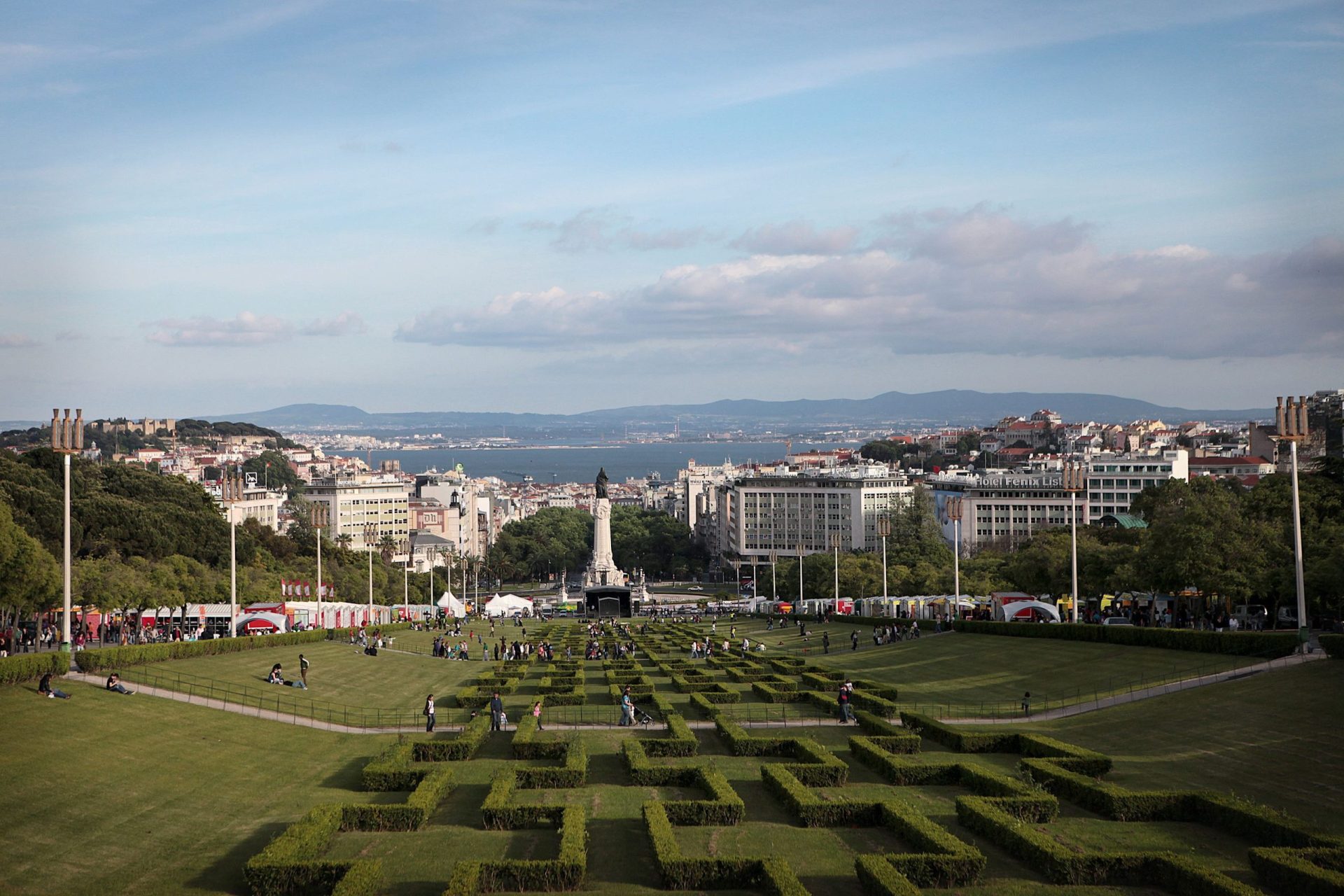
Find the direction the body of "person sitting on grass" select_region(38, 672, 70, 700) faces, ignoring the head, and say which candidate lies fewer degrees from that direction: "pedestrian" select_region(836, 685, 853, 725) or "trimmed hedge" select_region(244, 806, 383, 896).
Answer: the pedestrian

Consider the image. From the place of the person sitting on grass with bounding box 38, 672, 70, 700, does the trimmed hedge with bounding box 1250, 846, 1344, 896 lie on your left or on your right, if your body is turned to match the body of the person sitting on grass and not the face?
on your right

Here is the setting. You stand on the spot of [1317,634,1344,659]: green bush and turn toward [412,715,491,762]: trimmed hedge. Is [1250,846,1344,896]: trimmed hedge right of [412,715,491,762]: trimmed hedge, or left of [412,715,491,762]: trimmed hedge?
left

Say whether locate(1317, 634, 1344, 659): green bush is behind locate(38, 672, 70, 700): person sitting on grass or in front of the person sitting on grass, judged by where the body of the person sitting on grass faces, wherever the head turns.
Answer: in front
